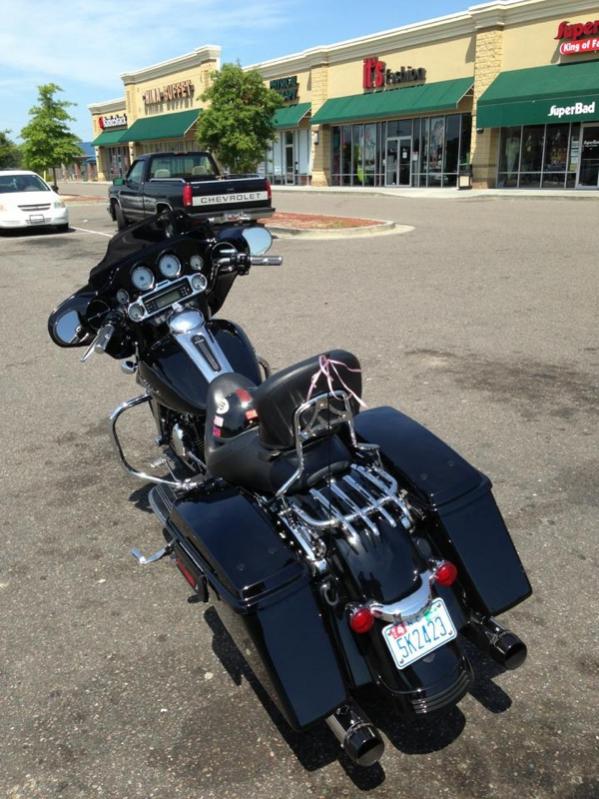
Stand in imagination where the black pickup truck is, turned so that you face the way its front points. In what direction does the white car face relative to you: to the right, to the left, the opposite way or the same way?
the opposite way

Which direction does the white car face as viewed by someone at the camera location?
facing the viewer and to the right of the viewer

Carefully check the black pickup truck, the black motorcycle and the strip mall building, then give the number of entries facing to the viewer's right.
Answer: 0

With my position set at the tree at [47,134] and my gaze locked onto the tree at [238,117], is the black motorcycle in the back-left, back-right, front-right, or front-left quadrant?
front-right

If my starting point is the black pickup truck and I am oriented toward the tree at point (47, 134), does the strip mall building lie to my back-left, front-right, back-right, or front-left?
front-right

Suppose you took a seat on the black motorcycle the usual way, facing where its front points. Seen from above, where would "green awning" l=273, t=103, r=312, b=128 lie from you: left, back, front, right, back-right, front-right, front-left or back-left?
front-right

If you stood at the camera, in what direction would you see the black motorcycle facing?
facing away from the viewer and to the left of the viewer

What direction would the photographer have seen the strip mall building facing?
facing the viewer and to the left of the viewer

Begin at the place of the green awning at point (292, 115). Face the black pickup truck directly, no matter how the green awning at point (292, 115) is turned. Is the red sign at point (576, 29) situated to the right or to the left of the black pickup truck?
left

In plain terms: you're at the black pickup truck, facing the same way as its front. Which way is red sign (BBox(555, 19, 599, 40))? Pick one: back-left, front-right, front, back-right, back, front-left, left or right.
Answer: right

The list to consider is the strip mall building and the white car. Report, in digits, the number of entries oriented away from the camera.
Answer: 0

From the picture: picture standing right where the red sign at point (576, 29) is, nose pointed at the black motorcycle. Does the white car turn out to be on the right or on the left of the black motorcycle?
right

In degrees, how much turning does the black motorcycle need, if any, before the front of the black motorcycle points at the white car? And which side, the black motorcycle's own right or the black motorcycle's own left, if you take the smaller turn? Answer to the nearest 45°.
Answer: approximately 45° to the black motorcycle's own right

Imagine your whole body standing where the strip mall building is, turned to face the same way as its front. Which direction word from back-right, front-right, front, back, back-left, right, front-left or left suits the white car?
front

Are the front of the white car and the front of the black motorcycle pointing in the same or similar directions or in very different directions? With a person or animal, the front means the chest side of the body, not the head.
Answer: very different directions

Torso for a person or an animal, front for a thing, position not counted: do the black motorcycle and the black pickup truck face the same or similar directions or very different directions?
same or similar directions

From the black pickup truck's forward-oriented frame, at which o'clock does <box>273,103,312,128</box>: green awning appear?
The green awning is roughly at 2 o'clock from the black pickup truck.
